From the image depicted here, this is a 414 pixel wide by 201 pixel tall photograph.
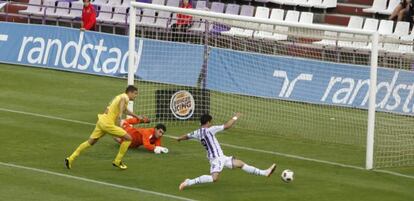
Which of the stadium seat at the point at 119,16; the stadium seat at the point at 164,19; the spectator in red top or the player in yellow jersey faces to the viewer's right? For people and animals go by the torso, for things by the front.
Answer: the player in yellow jersey

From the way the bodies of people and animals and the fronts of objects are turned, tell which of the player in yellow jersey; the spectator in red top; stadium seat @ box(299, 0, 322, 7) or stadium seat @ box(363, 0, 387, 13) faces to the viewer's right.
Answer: the player in yellow jersey

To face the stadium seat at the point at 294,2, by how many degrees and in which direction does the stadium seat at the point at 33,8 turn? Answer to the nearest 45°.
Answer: approximately 90° to its left

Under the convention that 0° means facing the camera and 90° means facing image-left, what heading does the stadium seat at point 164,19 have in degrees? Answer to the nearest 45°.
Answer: approximately 45°

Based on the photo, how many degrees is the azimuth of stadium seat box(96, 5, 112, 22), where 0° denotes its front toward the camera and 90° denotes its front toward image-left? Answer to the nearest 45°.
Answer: approximately 45°

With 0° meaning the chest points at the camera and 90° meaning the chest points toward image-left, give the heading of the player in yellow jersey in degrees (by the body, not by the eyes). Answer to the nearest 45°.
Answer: approximately 270°
